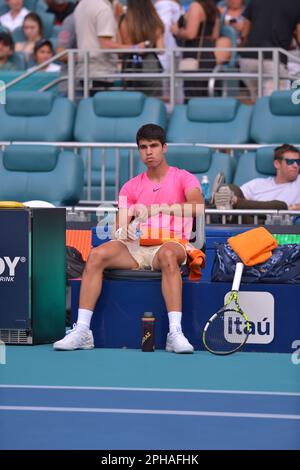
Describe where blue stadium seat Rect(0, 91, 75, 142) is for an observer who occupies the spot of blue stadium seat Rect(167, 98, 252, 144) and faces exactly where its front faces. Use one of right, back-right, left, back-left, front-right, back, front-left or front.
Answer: right

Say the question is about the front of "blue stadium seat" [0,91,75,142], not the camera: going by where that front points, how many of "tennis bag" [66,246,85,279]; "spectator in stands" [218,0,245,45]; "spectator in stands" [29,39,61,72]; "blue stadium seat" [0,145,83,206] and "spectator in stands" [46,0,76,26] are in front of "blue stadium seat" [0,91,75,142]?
2

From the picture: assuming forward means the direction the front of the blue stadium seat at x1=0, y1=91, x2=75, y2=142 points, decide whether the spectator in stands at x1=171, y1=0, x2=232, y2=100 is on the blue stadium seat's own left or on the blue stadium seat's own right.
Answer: on the blue stadium seat's own left

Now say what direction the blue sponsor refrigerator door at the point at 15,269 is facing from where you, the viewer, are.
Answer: facing the viewer

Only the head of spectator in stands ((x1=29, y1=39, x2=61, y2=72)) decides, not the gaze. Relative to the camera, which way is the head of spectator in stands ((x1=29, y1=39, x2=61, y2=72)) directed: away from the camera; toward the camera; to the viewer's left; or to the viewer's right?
toward the camera

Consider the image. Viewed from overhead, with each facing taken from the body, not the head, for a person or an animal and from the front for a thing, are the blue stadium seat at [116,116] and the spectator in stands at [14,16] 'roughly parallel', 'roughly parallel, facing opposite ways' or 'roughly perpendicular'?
roughly parallel

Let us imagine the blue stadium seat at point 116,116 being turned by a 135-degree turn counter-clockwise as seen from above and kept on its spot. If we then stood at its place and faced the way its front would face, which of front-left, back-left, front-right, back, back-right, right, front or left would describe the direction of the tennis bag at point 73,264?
back-right

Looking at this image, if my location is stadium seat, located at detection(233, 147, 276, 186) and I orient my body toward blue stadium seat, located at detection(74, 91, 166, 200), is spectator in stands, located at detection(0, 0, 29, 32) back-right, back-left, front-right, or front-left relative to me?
front-right

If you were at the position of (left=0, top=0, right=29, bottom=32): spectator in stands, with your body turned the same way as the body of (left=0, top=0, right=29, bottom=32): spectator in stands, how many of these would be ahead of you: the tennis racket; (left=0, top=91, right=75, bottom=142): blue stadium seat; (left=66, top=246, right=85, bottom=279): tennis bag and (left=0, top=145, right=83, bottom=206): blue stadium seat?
4

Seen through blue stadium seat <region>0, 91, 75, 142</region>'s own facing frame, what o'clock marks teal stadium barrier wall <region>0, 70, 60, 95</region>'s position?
teal stadium barrier wall <region>0, 70, 60, 95</region> is roughly at 6 o'clock from blue stadium seat <region>0, 91, 75, 142</region>.

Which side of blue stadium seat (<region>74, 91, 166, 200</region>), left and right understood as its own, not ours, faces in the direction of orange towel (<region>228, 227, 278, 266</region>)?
front

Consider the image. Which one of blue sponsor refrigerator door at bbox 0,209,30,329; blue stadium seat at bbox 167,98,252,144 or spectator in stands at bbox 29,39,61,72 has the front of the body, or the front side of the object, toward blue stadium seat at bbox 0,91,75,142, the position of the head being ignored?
the spectator in stands

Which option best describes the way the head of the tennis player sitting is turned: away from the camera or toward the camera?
toward the camera

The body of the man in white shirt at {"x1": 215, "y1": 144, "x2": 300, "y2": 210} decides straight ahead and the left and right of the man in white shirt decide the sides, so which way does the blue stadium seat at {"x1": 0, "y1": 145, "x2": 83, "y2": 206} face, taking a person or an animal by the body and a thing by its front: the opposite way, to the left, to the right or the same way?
the same way

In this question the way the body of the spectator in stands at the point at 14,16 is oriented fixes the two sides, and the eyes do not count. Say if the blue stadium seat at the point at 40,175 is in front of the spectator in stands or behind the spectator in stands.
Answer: in front

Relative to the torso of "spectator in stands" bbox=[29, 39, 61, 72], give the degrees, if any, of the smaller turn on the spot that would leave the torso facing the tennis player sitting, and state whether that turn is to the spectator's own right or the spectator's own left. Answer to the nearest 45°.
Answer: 0° — they already face them

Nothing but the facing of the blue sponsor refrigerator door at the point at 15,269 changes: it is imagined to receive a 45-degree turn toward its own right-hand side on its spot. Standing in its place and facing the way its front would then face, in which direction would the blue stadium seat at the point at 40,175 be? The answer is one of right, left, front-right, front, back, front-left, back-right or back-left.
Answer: back-right

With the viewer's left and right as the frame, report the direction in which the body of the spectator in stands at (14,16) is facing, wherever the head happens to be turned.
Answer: facing the viewer

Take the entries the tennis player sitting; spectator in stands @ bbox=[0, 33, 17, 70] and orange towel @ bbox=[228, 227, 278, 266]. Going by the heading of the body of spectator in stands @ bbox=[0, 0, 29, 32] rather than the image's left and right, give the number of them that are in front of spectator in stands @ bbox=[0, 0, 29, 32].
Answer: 3
